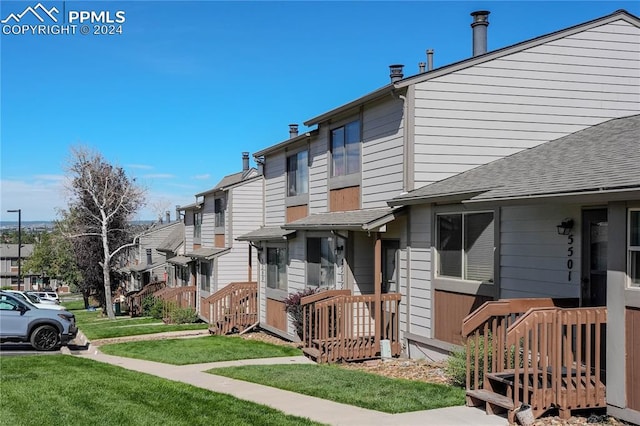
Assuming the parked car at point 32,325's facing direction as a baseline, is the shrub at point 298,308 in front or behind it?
in front

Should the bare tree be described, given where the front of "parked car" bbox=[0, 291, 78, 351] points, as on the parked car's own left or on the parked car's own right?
on the parked car's own left

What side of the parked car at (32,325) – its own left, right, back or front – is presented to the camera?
right

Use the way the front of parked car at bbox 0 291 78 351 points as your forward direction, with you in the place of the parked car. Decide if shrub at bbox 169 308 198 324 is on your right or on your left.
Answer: on your left

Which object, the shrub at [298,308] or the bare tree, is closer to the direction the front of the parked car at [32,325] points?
the shrub

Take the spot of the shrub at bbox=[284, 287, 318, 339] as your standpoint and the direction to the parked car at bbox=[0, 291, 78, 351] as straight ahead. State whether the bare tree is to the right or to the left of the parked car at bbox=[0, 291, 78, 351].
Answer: right
